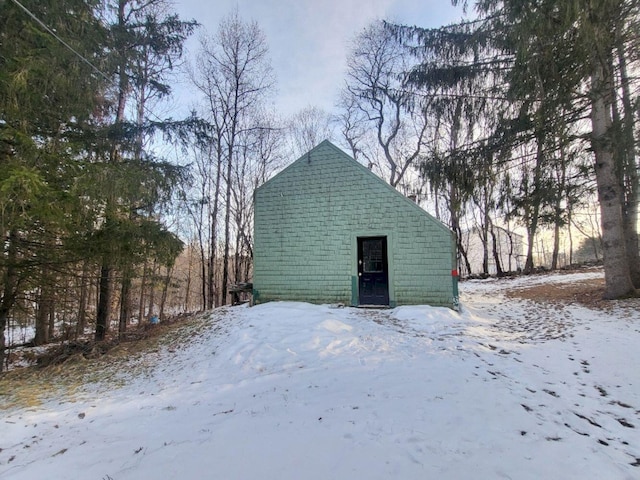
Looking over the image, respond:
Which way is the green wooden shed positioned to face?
toward the camera
